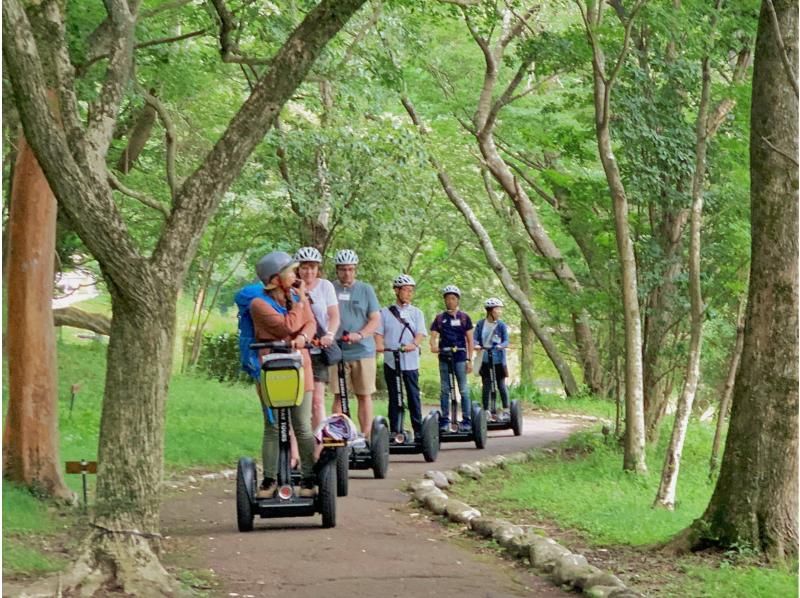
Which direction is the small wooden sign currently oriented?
toward the camera

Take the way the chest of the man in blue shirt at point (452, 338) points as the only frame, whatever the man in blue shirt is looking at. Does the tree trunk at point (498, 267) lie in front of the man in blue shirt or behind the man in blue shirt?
behind

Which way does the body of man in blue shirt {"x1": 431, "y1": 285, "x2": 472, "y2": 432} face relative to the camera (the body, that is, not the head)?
toward the camera

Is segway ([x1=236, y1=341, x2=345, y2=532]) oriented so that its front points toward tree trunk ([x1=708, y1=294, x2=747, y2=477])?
no

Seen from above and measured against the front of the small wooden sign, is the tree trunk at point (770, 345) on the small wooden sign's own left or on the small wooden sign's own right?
on the small wooden sign's own left

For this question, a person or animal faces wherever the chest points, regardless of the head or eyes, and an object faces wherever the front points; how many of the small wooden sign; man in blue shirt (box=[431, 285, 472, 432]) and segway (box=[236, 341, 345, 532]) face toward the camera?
3

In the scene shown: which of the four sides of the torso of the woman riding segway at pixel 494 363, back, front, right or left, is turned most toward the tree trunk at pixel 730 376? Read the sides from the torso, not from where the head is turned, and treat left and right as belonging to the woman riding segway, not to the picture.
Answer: left

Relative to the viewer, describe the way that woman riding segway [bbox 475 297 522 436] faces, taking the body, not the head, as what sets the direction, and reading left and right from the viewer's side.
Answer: facing the viewer and to the left of the viewer

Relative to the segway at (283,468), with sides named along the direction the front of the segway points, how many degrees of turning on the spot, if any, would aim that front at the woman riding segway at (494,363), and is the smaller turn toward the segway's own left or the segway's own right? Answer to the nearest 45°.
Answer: approximately 180°

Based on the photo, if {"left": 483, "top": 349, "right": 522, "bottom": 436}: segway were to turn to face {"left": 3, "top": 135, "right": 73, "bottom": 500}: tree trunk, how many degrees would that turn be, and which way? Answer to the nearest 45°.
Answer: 0° — it already faces it

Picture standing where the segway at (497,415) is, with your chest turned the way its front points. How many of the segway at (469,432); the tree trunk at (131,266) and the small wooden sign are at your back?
0

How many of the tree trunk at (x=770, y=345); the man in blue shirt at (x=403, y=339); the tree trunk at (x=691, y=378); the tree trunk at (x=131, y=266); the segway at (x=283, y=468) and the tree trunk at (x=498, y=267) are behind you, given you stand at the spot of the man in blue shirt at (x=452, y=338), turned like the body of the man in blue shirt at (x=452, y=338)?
1

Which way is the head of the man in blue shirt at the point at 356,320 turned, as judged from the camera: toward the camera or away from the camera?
toward the camera

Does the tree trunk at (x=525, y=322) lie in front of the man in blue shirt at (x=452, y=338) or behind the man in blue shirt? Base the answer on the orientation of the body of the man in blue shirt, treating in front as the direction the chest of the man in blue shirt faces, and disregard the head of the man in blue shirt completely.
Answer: behind

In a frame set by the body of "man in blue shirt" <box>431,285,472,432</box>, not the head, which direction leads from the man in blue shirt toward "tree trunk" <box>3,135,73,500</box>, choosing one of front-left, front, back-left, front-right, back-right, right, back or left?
front-right

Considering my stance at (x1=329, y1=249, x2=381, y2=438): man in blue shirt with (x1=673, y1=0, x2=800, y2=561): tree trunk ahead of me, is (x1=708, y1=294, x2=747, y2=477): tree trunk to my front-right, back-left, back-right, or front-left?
front-left
